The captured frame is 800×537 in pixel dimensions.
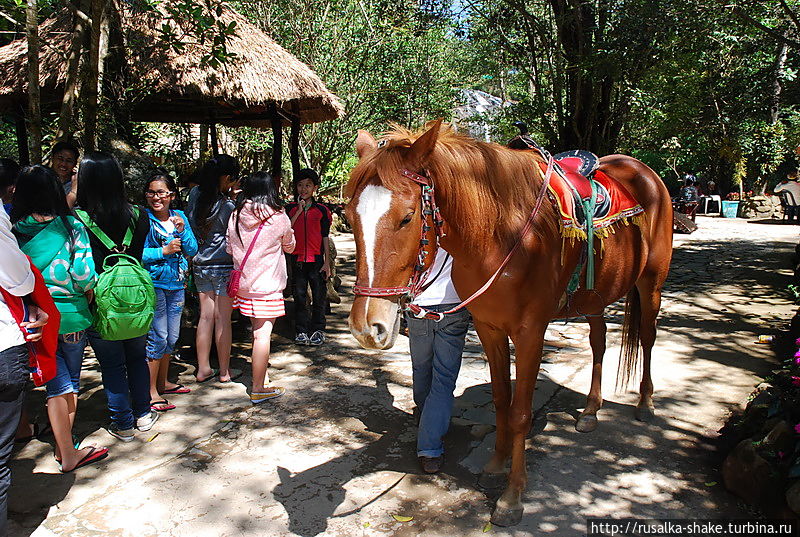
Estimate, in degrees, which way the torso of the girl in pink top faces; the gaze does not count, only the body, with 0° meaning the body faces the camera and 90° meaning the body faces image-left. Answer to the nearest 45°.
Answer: approximately 225°

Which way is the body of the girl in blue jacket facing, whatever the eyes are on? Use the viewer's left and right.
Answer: facing the viewer and to the right of the viewer

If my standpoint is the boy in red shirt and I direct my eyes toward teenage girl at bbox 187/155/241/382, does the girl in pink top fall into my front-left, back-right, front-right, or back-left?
front-left

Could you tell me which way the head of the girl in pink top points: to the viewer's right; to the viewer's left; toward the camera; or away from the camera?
away from the camera

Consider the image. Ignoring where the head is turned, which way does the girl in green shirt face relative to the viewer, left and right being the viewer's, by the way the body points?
facing away from the viewer and to the right of the viewer

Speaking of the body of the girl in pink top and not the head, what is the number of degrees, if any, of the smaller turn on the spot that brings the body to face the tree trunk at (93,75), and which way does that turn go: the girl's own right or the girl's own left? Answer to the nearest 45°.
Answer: approximately 90° to the girl's own left

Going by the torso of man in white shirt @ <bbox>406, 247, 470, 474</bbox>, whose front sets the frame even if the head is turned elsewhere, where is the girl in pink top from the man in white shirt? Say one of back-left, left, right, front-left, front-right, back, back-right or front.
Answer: back-right

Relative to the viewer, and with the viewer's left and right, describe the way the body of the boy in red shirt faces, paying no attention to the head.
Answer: facing the viewer

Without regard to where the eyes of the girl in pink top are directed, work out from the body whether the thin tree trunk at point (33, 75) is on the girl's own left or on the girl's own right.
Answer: on the girl's own left

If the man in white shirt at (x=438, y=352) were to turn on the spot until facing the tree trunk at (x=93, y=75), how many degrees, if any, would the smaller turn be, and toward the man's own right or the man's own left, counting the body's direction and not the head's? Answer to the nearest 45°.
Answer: approximately 135° to the man's own right

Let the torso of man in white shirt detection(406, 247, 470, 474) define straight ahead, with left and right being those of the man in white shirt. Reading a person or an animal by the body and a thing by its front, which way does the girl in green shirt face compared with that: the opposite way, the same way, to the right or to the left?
the opposite way

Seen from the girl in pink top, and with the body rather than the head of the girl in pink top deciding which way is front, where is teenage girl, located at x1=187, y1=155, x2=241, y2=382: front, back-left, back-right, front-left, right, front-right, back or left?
left

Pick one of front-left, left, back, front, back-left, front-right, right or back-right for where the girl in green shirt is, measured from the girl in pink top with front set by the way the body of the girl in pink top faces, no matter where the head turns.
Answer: back

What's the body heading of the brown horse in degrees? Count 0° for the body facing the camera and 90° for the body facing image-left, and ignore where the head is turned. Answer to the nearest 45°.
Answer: approximately 45°
